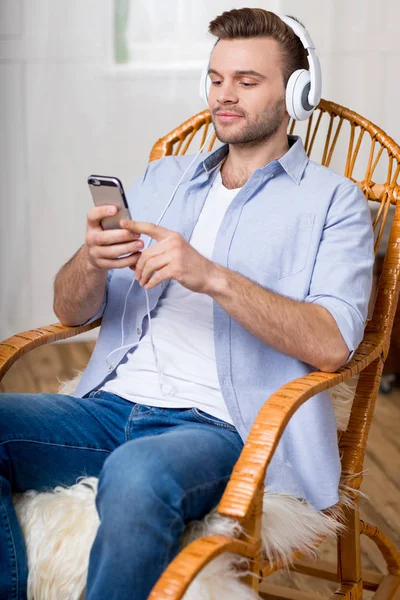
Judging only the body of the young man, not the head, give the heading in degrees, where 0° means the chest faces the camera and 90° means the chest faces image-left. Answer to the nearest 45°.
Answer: approximately 45°

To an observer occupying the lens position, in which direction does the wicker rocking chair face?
facing the viewer and to the left of the viewer

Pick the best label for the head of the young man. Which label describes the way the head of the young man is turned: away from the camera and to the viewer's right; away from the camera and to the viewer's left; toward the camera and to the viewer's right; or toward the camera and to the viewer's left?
toward the camera and to the viewer's left
